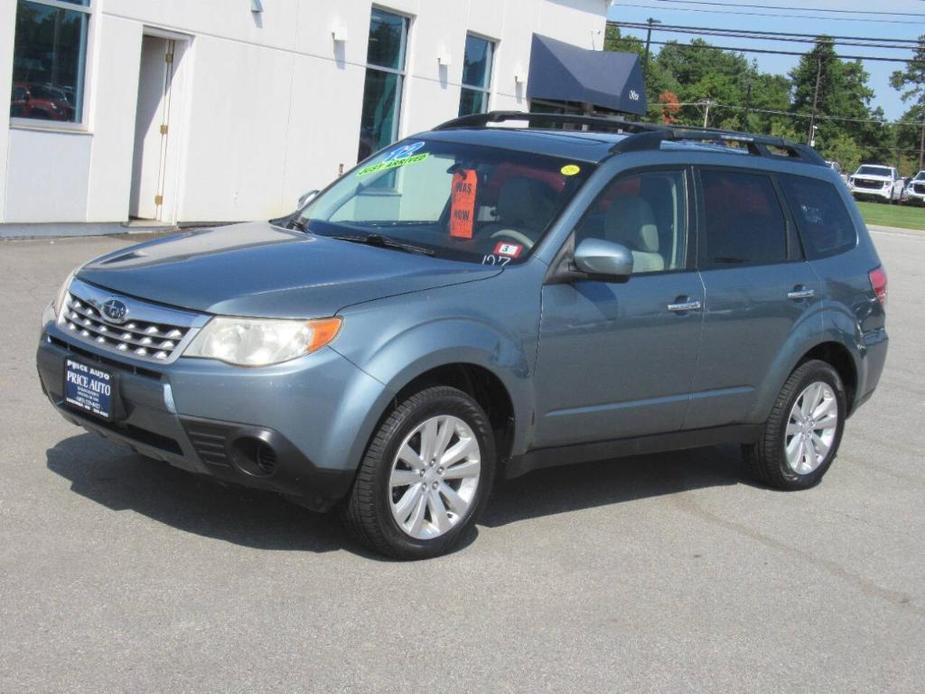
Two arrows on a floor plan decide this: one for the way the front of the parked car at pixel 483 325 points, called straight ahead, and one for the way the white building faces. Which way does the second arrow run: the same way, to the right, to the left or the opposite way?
to the left

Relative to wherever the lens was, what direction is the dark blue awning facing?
facing the viewer and to the right of the viewer

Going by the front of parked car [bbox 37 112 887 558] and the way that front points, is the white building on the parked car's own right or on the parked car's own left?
on the parked car's own right

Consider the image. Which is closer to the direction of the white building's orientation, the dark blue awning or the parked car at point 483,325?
the parked car

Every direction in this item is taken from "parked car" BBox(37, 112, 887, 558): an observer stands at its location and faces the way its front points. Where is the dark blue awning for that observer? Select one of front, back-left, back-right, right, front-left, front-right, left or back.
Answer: back-right

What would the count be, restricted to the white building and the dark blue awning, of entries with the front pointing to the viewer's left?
0

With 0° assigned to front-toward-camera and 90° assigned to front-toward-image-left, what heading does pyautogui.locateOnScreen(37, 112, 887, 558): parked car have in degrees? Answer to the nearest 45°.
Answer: approximately 45°

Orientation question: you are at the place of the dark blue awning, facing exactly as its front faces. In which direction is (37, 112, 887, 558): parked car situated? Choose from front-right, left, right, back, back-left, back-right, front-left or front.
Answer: front-right

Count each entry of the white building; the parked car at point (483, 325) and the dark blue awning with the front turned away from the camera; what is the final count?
0

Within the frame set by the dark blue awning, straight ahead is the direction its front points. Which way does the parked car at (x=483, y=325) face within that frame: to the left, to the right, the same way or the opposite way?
to the right
